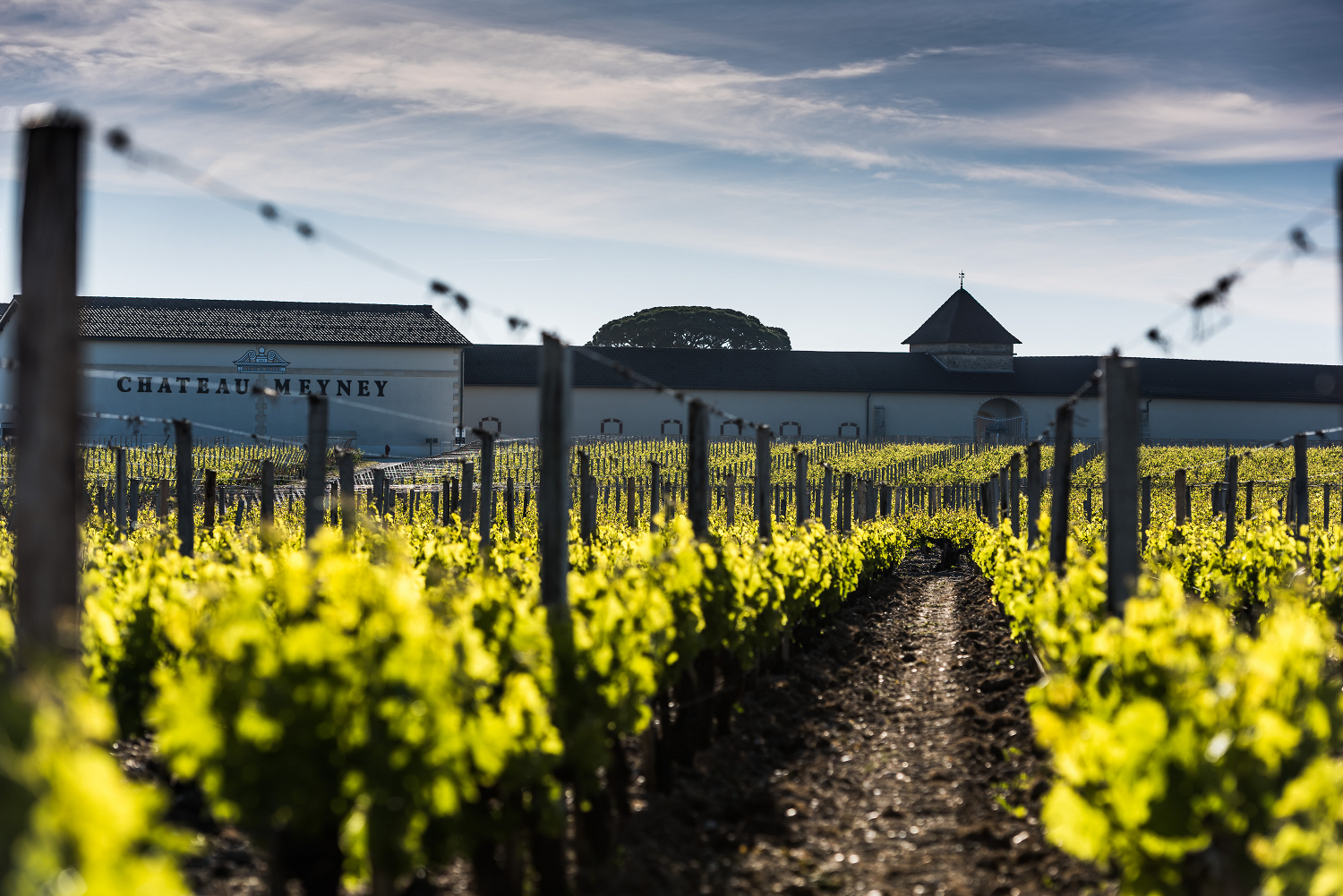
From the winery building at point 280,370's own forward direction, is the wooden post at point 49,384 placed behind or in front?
in front

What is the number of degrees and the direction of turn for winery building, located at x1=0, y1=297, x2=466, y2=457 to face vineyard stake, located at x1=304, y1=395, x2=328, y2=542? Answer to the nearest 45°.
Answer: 0° — it already faces it

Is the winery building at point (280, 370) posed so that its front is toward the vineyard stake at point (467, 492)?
yes

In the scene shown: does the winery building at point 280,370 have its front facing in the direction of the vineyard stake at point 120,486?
yes

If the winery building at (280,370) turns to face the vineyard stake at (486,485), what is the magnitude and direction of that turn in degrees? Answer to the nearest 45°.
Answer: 0° — it already faces it

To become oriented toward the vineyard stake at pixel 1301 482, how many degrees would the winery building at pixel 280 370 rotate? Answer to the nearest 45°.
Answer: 0° — it already faces it

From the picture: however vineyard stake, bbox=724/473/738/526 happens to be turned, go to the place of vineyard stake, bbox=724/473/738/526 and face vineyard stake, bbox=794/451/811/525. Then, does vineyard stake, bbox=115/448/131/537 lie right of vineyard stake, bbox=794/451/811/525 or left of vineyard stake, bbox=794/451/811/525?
right

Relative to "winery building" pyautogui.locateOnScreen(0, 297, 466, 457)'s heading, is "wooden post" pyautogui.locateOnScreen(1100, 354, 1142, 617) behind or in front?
in front

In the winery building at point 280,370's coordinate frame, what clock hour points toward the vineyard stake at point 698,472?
The vineyard stake is roughly at 12 o'clock from the winery building.

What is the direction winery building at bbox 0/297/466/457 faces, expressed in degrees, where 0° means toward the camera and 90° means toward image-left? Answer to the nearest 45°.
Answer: approximately 0°
